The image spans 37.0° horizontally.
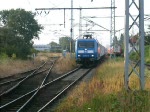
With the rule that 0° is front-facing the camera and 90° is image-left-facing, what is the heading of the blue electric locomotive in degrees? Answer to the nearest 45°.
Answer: approximately 0°

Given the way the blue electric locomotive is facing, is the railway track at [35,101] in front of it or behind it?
in front
